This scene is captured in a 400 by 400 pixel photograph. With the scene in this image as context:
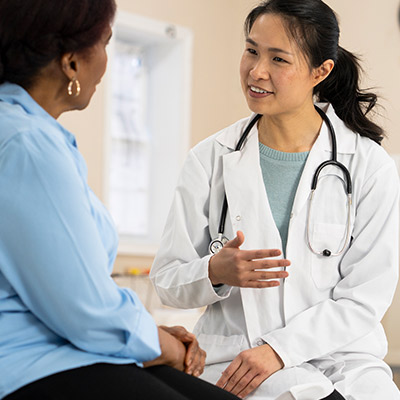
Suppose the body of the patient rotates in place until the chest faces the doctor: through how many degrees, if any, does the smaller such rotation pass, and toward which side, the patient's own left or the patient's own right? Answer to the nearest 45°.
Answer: approximately 45° to the patient's own left

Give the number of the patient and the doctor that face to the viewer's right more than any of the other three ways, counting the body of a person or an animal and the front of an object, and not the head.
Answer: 1

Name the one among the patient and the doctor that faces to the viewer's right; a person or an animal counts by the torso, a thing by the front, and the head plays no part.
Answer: the patient

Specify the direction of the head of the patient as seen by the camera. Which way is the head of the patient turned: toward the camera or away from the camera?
away from the camera

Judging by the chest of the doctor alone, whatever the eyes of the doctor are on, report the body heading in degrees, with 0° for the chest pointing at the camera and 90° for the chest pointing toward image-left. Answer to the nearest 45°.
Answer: approximately 45°

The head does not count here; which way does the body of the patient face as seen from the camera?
to the viewer's right

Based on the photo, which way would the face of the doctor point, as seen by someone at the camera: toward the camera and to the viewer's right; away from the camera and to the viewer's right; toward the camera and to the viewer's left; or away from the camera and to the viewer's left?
toward the camera and to the viewer's left

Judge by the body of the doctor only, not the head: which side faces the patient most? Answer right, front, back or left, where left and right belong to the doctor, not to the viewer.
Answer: front
